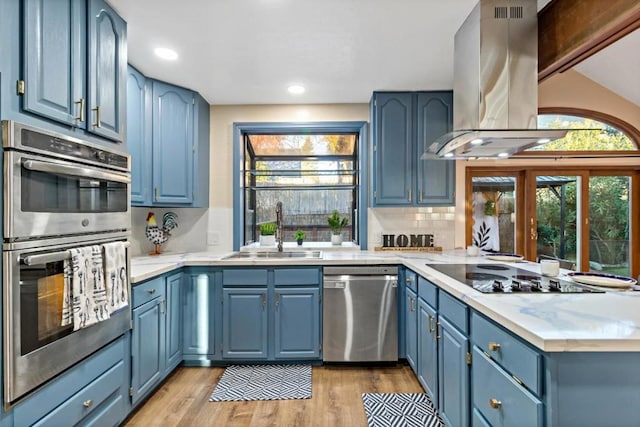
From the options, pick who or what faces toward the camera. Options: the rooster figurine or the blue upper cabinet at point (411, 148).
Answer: the blue upper cabinet

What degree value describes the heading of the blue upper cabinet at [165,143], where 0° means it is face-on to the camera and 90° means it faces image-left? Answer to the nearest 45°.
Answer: approximately 315°

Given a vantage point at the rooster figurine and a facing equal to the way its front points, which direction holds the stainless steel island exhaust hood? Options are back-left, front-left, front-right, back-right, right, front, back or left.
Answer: back-left

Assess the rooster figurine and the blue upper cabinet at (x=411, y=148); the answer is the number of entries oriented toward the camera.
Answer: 1

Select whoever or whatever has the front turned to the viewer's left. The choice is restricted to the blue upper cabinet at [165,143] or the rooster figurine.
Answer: the rooster figurine

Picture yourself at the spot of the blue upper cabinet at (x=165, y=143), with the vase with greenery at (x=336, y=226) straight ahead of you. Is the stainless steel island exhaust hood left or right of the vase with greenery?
right

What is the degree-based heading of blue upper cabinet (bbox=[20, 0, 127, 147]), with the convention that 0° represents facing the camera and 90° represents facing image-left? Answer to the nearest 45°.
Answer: approximately 315°

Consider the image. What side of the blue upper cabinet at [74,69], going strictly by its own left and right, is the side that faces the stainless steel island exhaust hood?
front

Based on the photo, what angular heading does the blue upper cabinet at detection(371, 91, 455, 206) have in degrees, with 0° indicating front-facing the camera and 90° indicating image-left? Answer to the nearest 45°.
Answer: approximately 0°

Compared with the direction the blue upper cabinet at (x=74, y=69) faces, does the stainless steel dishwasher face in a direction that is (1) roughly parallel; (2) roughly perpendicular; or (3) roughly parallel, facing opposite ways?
roughly perpendicular

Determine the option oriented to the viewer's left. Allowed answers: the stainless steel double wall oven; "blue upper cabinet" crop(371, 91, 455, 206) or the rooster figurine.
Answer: the rooster figurine

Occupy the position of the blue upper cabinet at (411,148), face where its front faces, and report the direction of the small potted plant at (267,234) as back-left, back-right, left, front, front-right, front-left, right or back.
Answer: right

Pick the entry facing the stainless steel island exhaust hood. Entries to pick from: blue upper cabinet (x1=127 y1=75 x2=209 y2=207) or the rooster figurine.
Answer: the blue upper cabinet

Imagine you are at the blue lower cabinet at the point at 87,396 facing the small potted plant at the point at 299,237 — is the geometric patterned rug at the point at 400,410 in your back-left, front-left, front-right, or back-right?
front-right

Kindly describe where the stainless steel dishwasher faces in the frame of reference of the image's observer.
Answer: facing the viewer
